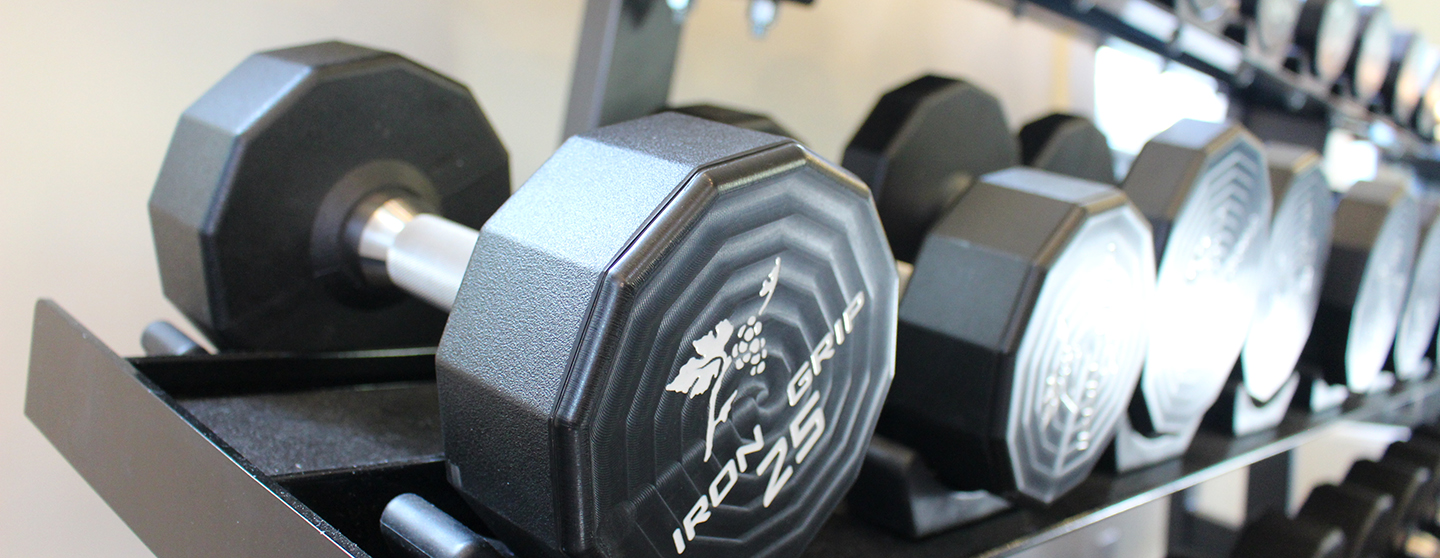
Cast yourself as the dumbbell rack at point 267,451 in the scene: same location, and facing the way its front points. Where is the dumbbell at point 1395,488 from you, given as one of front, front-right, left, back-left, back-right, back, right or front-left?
left

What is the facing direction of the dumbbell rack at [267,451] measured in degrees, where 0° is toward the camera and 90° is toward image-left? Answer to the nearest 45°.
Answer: approximately 315°

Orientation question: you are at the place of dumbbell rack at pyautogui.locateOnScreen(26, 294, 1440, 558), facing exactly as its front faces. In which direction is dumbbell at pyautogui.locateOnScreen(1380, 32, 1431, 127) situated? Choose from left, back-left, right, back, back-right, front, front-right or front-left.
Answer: left
